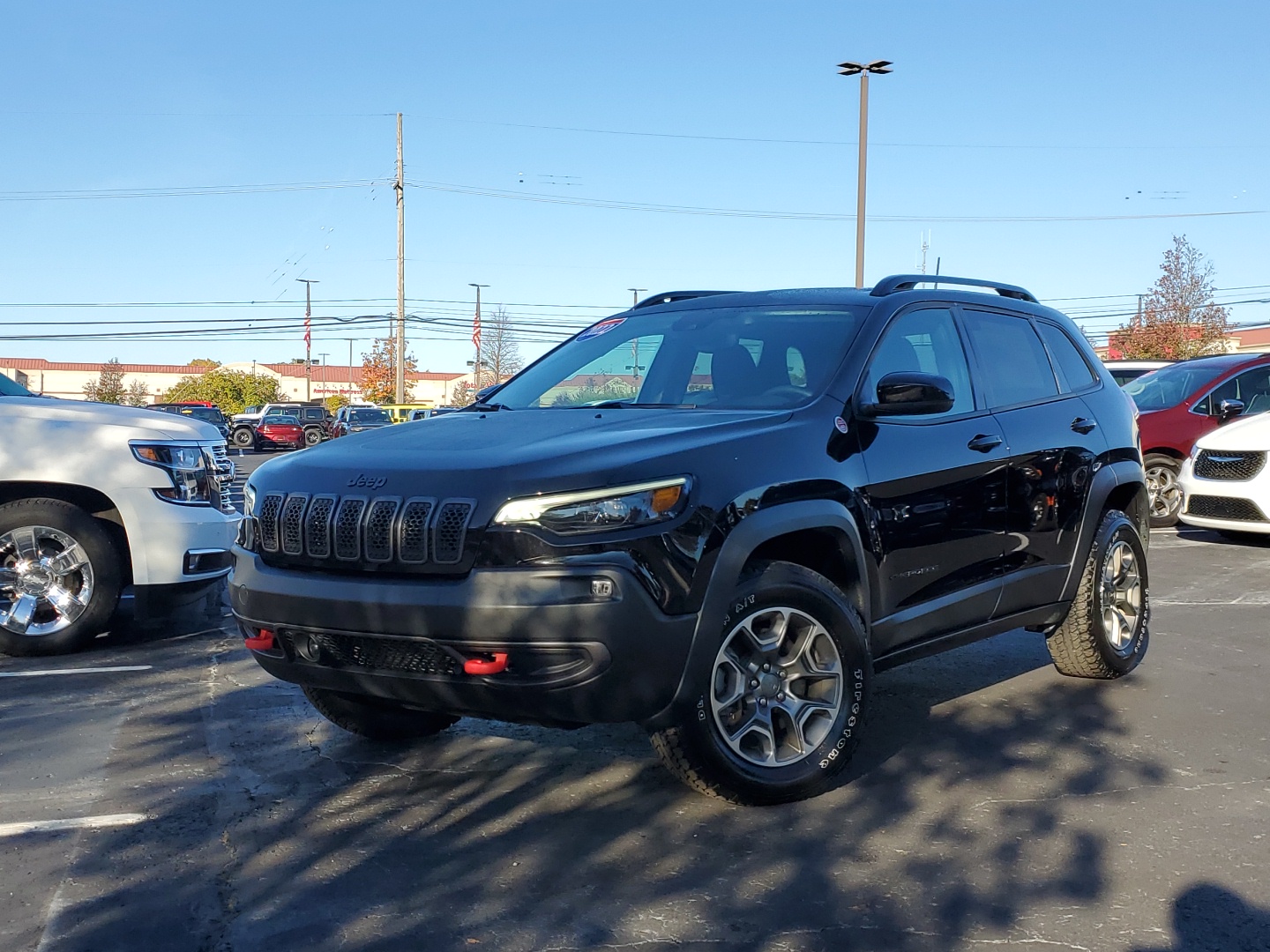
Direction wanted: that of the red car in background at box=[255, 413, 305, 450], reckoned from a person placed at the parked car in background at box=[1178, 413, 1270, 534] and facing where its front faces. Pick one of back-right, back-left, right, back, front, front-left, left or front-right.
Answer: right

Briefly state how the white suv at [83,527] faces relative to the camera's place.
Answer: facing to the right of the viewer

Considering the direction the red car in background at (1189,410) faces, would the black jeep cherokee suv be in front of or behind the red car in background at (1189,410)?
in front

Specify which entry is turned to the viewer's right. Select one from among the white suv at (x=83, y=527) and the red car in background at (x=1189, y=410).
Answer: the white suv

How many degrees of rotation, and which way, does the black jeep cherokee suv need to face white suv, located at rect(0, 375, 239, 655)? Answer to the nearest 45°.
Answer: approximately 90° to its right

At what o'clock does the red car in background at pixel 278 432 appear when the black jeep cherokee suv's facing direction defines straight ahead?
The red car in background is roughly at 4 o'clock from the black jeep cherokee suv.

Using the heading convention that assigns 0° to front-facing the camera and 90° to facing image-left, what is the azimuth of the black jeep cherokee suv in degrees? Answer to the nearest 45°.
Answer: approximately 45°
